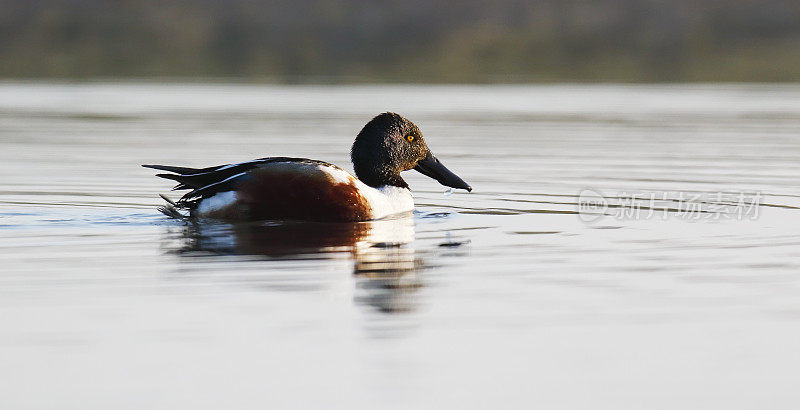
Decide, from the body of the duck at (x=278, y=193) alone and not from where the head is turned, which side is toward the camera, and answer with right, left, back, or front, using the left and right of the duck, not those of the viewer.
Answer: right
